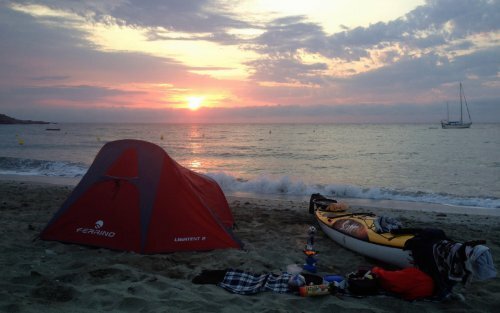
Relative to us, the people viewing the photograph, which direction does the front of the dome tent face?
facing the viewer and to the left of the viewer

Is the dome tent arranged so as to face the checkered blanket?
no
